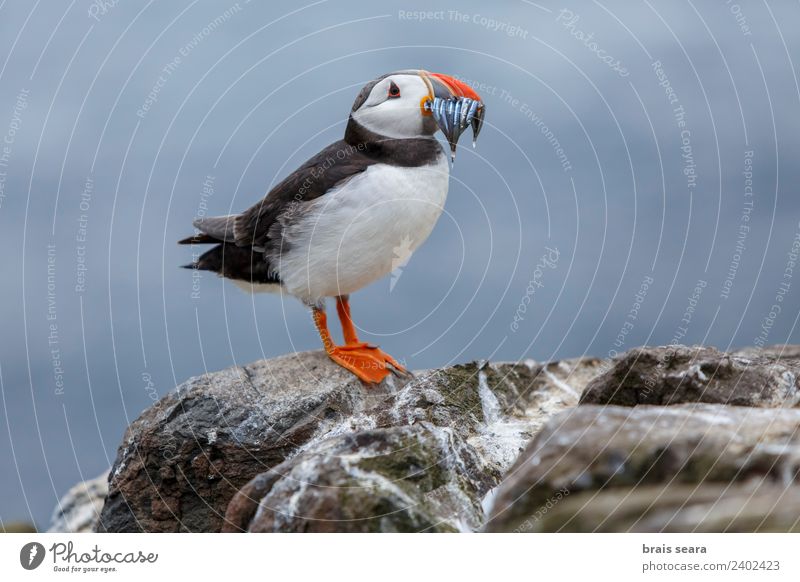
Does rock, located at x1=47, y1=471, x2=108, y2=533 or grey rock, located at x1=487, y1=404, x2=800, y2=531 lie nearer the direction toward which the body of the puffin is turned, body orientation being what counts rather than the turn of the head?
the grey rock

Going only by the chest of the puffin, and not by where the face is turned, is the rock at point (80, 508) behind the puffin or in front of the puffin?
behind

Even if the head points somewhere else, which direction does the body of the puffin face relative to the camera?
to the viewer's right

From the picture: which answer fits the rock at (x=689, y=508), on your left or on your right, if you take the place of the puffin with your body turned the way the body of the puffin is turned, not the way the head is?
on your right
